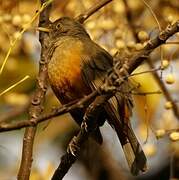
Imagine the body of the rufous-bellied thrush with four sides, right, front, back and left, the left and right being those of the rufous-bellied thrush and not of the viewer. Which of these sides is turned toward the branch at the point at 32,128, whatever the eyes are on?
front

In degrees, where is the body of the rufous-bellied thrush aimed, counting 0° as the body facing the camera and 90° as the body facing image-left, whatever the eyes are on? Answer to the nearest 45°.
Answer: approximately 45°
